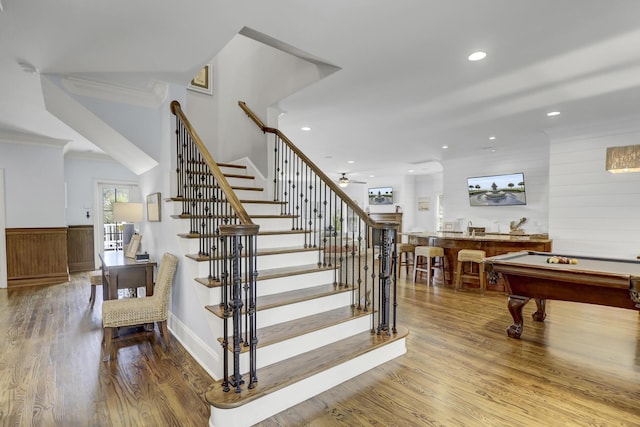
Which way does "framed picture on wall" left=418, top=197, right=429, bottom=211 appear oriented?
toward the camera

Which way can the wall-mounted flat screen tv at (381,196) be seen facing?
toward the camera

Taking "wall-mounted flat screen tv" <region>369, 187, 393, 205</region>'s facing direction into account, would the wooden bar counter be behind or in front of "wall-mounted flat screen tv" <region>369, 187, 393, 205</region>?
in front

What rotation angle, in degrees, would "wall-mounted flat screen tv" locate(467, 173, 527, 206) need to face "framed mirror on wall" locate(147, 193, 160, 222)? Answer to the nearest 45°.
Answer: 0° — it already faces it

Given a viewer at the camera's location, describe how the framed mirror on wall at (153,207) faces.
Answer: facing the viewer and to the left of the viewer

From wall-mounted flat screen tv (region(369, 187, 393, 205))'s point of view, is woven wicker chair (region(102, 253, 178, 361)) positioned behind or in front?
in front

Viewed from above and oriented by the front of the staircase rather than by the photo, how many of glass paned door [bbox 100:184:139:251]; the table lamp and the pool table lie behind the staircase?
2

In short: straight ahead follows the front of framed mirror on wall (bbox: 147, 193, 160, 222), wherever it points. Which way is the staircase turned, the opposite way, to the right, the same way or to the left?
to the left

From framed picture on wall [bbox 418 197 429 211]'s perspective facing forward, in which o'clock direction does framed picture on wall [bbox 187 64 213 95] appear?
framed picture on wall [bbox 187 64 213 95] is roughly at 1 o'clock from framed picture on wall [bbox 418 197 429 211].

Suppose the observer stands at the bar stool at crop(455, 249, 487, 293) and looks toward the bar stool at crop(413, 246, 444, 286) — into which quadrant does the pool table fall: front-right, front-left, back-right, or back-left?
back-left

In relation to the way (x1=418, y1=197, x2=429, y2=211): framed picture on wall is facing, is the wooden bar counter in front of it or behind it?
in front

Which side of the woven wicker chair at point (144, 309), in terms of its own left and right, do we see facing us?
left

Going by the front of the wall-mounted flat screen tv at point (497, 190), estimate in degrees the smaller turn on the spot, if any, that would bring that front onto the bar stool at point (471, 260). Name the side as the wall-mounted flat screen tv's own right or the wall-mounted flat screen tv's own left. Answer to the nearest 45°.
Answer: approximately 45° to the wall-mounted flat screen tv's own left

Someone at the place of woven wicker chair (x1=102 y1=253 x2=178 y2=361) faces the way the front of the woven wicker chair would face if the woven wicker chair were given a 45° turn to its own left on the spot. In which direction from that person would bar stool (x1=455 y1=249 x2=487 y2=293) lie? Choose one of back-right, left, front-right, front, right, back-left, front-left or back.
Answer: back-left
